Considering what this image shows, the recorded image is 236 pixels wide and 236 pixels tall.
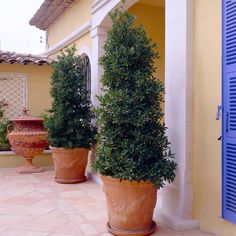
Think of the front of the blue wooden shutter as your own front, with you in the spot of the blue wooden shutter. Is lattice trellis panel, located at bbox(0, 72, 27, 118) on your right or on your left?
on your right

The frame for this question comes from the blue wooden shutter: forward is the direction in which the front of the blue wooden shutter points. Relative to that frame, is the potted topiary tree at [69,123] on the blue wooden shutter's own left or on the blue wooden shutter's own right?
on the blue wooden shutter's own right

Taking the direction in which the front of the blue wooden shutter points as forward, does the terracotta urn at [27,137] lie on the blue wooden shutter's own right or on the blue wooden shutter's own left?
on the blue wooden shutter's own right

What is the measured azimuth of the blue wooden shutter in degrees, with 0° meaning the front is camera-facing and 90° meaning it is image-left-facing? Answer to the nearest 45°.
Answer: approximately 45°

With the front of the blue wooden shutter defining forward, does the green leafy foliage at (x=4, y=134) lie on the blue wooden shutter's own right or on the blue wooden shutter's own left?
on the blue wooden shutter's own right

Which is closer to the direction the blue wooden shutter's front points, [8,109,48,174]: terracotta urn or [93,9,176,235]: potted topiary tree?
the potted topiary tree

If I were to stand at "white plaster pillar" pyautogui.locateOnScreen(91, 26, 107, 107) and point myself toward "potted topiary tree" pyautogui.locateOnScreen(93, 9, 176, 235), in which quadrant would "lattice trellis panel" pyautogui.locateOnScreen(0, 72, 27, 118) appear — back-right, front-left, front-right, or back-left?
back-right

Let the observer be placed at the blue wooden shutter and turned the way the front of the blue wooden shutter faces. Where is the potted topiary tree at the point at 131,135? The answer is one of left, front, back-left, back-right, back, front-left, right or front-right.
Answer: front-right
